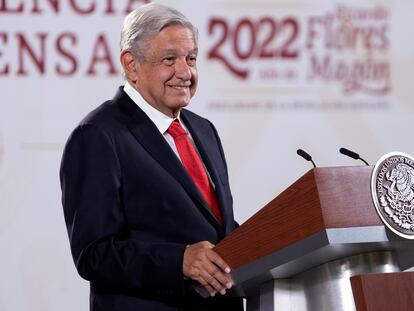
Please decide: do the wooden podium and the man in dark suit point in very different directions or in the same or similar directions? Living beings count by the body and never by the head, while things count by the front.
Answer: same or similar directions

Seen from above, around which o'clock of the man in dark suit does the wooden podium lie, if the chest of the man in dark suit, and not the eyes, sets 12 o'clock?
The wooden podium is roughly at 12 o'clock from the man in dark suit.

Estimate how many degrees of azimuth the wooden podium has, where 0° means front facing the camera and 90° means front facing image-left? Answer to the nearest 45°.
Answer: approximately 315°

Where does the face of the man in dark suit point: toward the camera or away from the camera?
toward the camera

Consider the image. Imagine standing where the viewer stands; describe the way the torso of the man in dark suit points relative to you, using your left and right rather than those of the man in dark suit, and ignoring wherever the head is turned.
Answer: facing the viewer and to the right of the viewer

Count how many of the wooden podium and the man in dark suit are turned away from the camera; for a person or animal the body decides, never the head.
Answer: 0
